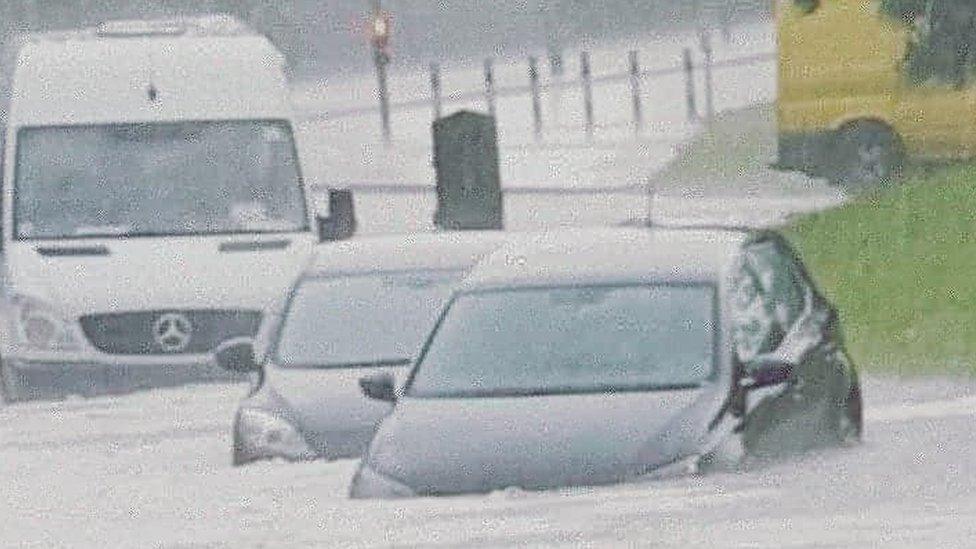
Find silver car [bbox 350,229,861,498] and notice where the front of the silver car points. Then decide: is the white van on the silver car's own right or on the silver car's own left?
on the silver car's own right

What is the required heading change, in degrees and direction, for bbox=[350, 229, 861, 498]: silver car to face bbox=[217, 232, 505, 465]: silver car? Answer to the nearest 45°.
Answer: approximately 90° to its right

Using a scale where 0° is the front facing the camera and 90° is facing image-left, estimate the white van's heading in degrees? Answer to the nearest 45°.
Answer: approximately 0°

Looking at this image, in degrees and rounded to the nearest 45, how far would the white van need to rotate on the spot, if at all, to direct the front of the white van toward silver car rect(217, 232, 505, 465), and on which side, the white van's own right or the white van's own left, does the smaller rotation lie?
0° — it already faces it

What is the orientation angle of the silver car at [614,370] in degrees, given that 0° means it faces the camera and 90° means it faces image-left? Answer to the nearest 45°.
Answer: approximately 45°
